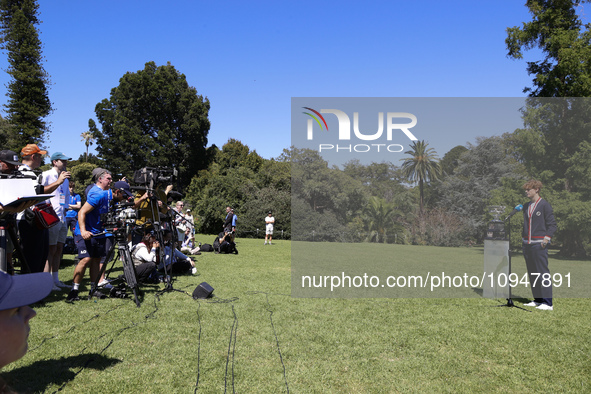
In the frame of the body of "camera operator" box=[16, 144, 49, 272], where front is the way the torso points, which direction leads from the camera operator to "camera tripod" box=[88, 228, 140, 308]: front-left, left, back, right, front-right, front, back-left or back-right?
front

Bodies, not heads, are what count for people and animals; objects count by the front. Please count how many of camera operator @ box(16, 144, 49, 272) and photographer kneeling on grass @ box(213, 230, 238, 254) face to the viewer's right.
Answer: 2

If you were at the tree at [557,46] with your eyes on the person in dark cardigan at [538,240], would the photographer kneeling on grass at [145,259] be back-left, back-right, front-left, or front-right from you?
front-right

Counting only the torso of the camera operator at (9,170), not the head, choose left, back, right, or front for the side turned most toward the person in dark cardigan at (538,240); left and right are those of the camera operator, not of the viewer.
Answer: front

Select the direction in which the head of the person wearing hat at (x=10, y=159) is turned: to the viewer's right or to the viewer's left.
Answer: to the viewer's right

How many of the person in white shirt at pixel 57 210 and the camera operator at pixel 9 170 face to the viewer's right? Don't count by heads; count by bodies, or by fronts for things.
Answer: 2

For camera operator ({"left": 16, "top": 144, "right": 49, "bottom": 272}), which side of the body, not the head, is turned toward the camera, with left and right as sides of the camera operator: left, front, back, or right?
right

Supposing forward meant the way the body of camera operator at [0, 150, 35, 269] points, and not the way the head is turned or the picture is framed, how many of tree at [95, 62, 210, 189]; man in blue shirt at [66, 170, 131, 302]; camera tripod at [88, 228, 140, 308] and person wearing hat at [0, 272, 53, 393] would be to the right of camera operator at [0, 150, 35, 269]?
1

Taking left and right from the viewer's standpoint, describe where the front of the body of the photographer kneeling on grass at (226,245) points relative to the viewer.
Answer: facing to the right of the viewer

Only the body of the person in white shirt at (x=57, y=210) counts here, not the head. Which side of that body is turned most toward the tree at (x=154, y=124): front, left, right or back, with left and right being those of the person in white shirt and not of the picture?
left

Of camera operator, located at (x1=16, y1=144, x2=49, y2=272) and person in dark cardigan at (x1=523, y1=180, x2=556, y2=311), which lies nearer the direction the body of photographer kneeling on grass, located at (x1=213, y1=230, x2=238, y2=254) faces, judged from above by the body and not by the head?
the person in dark cardigan

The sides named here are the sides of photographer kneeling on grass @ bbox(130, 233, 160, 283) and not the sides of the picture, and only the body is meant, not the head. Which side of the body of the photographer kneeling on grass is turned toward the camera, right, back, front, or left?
right

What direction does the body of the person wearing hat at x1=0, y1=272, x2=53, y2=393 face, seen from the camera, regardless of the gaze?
to the viewer's right

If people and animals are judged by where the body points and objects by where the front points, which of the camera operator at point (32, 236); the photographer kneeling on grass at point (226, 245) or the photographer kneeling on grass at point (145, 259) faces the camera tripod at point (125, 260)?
the camera operator
